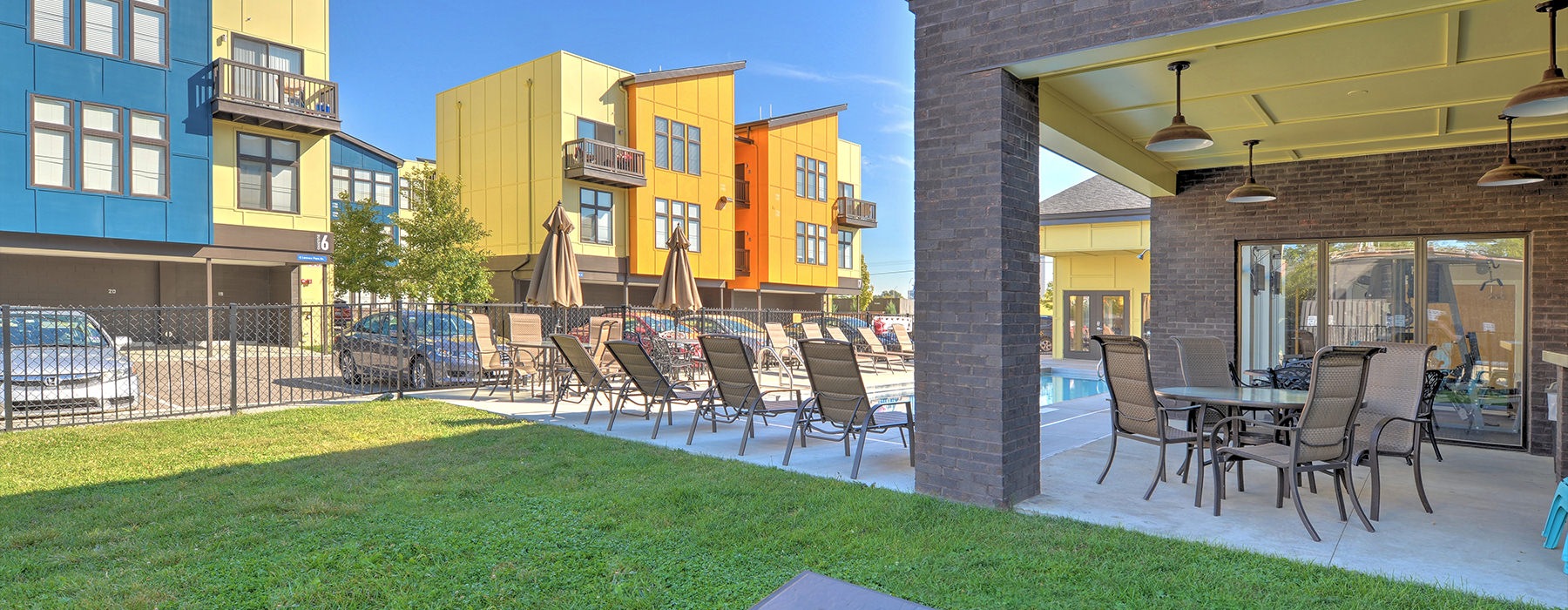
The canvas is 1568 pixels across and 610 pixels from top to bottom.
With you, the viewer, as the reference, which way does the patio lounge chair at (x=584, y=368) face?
facing away from the viewer and to the right of the viewer

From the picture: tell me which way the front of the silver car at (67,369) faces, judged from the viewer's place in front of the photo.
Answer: facing the viewer

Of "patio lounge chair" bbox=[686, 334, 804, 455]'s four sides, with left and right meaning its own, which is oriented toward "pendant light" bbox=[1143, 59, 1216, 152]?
right

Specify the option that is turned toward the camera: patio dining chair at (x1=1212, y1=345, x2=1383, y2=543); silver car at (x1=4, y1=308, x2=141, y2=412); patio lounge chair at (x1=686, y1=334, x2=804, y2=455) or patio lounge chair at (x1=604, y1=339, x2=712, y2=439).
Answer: the silver car

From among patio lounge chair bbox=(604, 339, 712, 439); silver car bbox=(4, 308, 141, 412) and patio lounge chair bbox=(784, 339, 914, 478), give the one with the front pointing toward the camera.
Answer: the silver car

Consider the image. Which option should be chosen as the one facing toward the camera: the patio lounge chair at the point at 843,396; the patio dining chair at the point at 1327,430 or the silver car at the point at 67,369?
the silver car

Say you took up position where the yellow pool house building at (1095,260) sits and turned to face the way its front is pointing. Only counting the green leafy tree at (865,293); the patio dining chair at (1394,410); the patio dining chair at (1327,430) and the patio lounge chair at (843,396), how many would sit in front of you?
3

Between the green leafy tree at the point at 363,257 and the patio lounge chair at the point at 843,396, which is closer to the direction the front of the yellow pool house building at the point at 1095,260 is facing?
the patio lounge chair

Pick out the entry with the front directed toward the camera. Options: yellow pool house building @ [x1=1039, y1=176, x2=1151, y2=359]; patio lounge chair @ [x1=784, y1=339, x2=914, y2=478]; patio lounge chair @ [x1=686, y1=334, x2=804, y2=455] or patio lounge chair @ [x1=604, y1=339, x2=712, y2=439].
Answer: the yellow pool house building

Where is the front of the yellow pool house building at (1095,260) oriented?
toward the camera

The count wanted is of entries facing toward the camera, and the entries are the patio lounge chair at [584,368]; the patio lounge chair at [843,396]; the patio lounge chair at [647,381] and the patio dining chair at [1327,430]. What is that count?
0

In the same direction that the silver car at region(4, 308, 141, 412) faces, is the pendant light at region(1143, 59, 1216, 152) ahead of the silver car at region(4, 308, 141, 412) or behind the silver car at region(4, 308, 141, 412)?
ahead

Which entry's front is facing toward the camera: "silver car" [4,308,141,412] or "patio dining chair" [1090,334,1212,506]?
the silver car

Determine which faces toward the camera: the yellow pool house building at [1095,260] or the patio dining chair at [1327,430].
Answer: the yellow pool house building

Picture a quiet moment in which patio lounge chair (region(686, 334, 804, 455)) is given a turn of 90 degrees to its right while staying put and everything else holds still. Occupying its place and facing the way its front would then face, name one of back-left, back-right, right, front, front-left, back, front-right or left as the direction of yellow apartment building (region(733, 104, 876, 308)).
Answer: back-left
